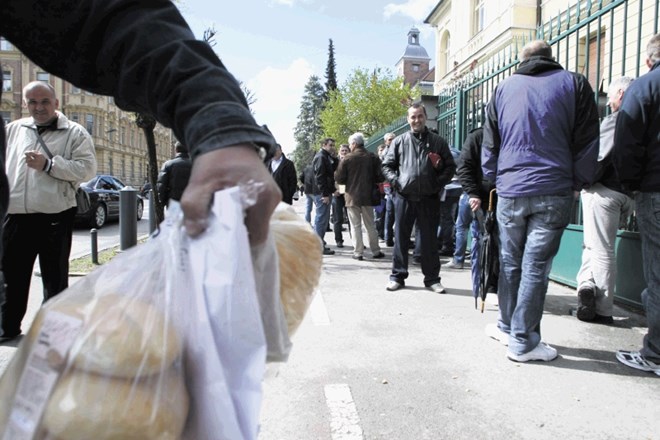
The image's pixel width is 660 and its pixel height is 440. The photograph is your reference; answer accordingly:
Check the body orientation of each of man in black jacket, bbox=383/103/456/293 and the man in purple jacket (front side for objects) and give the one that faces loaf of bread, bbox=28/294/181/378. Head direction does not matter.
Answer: the man in black jacket

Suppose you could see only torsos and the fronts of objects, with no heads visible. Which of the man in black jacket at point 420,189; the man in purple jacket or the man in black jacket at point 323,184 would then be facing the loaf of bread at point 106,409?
the man in black jacket at point 420,189

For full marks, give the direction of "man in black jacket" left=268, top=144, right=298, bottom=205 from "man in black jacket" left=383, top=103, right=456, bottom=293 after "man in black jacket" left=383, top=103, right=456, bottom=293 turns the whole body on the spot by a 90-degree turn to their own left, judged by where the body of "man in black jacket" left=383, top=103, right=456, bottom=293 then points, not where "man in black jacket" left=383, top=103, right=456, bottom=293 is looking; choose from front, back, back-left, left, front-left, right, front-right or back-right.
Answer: back-left

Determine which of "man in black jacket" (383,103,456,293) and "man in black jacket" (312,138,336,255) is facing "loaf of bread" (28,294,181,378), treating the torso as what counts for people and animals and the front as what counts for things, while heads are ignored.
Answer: "man in black jacket" (383,103,456,293)

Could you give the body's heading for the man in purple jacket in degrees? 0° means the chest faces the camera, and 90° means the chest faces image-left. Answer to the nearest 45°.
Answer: approximately 180°

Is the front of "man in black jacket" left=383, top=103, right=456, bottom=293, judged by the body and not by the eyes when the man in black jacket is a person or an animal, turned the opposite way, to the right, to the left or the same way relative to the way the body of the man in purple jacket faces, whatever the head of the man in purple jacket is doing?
the opposite way
